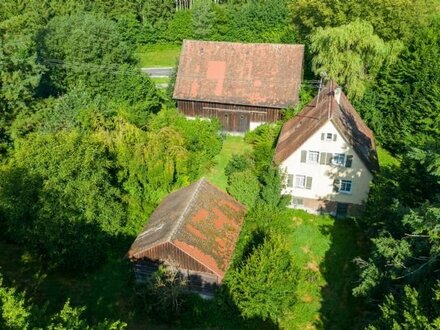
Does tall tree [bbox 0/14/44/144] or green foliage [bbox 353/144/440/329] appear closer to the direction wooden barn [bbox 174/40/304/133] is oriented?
the green foliage

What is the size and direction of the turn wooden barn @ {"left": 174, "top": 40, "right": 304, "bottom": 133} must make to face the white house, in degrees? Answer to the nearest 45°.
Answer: approximately 45° to its left

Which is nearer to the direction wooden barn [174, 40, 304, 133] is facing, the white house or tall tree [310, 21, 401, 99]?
the white house

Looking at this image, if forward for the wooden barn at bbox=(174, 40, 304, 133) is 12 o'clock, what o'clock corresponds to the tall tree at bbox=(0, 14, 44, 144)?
The tall tree is roughly at 2 o'clock from the wooden barn.

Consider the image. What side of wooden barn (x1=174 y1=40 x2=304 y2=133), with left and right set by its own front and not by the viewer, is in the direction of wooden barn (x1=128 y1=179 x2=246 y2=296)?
front

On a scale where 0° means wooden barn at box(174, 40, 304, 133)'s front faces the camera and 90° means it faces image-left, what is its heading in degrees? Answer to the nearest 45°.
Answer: approximately 0°

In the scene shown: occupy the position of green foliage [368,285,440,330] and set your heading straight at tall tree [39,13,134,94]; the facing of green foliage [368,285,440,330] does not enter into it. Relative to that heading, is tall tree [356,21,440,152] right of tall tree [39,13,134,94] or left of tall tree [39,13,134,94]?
right

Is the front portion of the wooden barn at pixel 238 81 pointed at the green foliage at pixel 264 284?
yes

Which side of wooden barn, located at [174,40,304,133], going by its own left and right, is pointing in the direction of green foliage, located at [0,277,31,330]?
front

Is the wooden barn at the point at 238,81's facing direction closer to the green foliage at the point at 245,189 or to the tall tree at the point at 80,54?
the green foliage

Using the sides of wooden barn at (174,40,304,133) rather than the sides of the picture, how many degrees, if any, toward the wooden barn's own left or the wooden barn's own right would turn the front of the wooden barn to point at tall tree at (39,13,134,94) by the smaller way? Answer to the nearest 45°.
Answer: approximately 90° to the wooden barn's own right

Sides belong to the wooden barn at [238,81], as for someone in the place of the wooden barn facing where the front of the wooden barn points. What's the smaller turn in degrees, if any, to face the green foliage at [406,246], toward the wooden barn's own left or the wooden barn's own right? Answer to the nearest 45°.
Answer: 0° — it already faces it

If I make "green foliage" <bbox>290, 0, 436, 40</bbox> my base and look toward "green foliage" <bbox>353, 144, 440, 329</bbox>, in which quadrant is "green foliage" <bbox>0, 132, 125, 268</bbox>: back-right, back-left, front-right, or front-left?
front-right

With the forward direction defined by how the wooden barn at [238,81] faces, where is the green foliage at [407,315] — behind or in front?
in front

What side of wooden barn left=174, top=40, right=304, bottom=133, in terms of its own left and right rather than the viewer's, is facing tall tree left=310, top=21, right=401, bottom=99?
left

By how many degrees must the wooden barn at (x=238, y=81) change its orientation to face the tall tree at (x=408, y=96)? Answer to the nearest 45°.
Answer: approximately 90° to its left

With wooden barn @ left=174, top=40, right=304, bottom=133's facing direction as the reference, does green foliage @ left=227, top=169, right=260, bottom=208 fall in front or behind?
in front
